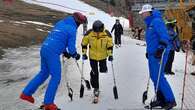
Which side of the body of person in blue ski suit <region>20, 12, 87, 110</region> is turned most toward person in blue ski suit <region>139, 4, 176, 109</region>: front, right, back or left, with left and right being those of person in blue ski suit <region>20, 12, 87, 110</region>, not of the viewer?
front

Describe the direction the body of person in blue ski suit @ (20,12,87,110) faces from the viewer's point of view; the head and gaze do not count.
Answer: to the viewer's right
